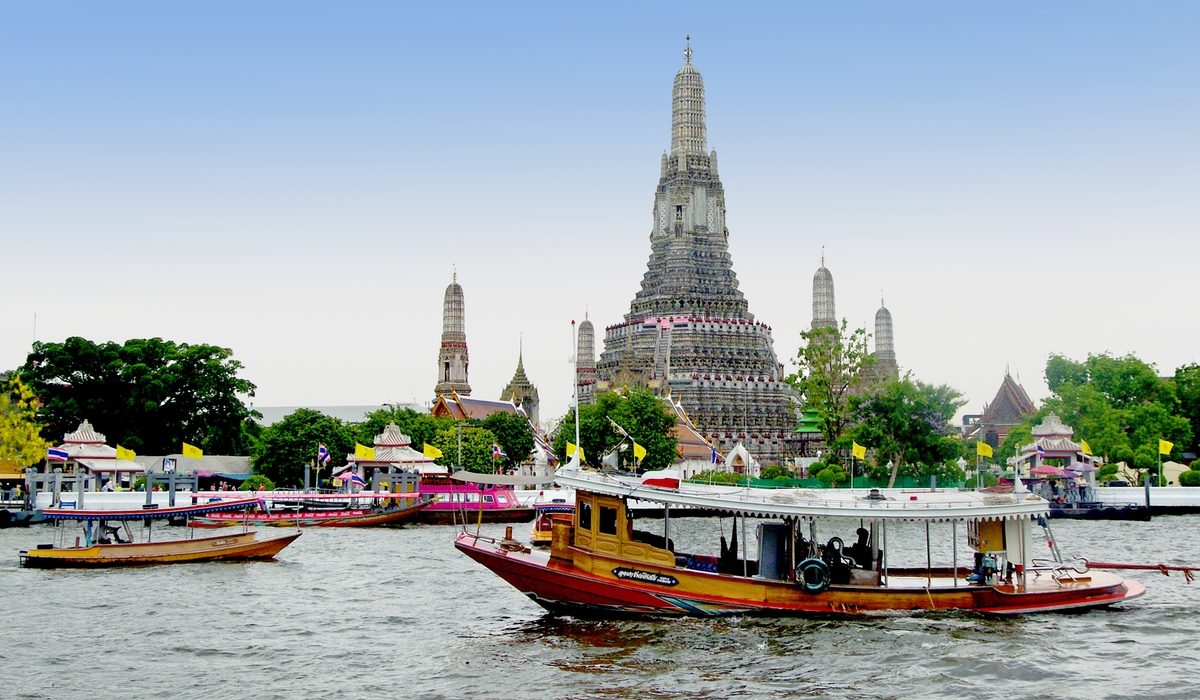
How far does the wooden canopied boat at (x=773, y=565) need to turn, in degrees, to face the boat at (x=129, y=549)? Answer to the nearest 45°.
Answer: approximately 45° to its right

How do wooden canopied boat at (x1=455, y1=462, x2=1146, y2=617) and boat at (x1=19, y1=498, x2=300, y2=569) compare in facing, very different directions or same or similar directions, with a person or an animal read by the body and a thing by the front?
very different directions

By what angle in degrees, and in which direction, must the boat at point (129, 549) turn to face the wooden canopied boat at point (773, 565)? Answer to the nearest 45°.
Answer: approximately 45° to its right

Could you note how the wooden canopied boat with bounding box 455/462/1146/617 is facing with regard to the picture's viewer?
facing to the left of the viewer

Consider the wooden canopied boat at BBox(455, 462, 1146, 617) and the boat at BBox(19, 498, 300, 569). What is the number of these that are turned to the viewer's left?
1

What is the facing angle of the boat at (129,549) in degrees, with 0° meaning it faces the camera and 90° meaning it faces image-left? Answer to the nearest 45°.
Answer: approximately 270°
